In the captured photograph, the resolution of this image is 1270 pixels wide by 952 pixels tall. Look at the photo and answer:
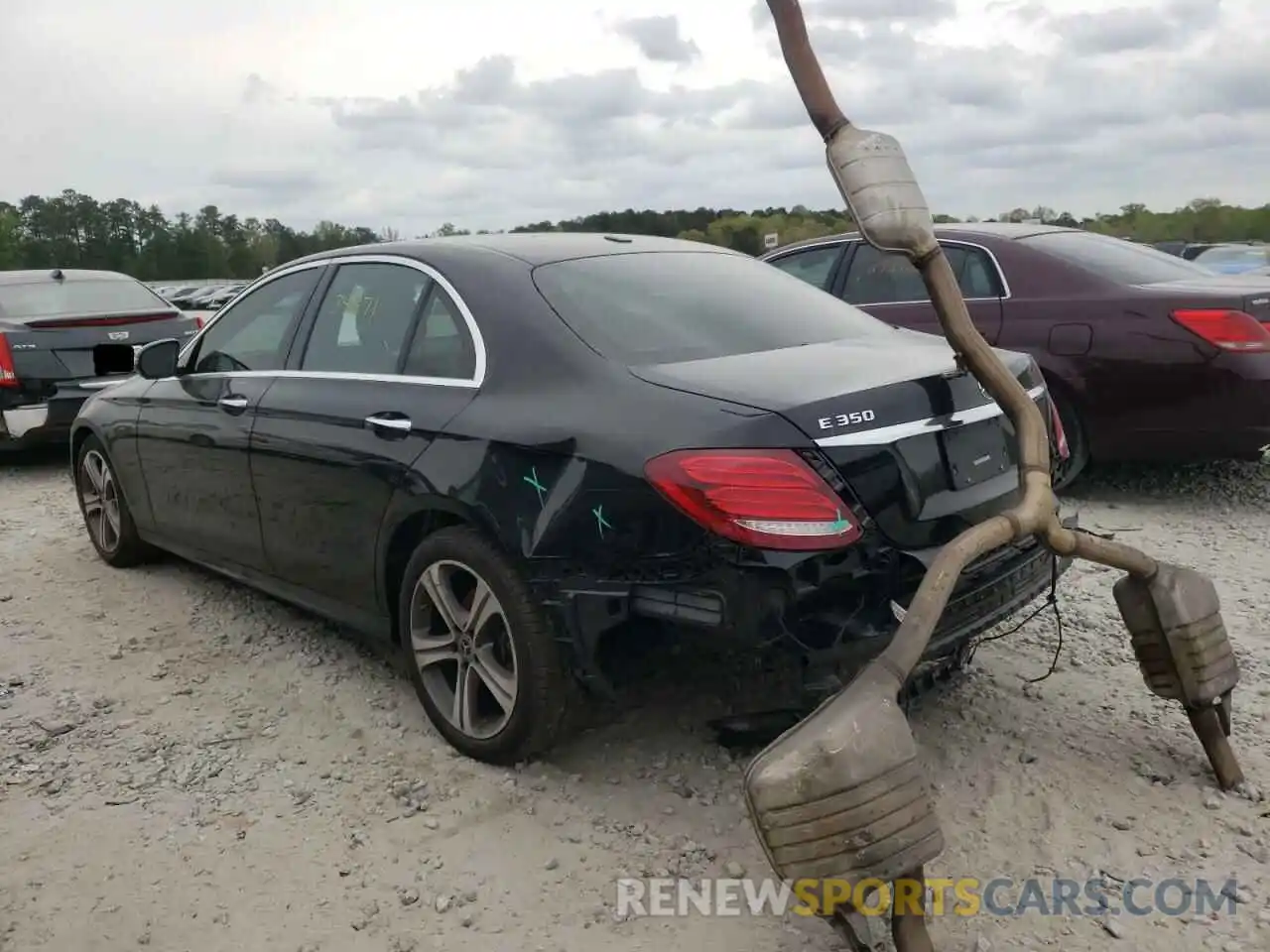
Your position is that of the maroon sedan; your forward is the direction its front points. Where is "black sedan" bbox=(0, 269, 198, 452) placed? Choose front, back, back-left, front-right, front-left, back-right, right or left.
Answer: front-left

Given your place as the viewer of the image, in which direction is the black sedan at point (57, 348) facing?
facing away from the viewer and to the left of the viewer

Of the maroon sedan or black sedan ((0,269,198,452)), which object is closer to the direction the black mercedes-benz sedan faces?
the black sedan

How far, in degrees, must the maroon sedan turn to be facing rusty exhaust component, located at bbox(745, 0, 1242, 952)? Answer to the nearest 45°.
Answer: approximately 135° to its left

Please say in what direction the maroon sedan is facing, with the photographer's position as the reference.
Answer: facing away from the viewer and to the left of the viewer

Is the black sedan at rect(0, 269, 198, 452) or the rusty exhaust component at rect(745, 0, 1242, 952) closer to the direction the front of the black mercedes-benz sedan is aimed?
the black sedan

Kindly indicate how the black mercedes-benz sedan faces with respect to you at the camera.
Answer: facing away from the viewer and to the left of the viewer

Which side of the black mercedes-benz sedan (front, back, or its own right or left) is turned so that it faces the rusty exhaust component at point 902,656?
back

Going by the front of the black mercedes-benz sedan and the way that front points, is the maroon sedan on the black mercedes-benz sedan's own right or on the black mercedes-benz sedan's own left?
on the black mercedes-benz sedan's own right

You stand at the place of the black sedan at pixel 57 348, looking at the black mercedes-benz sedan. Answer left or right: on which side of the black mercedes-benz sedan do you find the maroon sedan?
left

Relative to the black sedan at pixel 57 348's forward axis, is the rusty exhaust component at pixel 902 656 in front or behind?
behind
